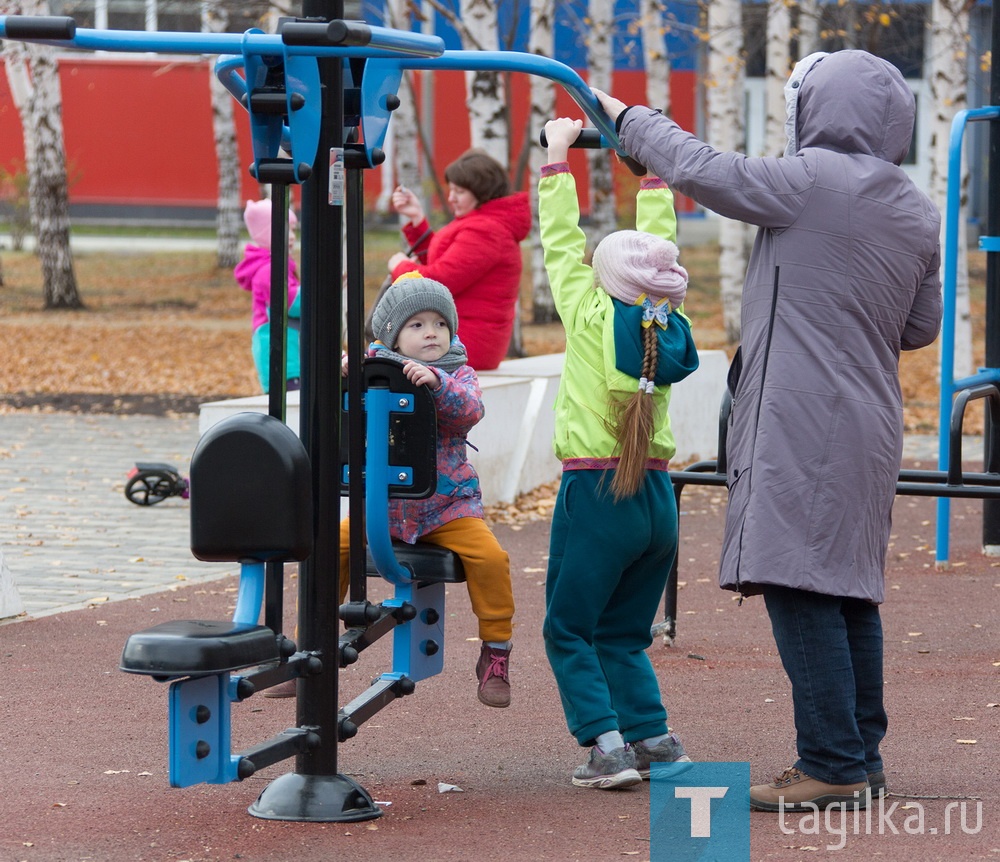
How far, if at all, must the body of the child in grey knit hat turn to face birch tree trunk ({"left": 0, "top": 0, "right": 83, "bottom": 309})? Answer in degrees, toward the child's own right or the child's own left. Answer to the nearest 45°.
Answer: approximately 180°

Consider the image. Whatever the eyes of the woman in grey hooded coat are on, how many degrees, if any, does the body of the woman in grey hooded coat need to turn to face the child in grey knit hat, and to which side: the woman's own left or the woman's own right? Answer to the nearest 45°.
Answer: approximately 45° to the woman's own left

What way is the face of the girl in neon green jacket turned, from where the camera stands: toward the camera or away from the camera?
away from the camera

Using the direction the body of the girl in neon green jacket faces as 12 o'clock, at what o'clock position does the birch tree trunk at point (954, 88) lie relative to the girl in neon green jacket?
The birch tree trunk is roughly at 2 o'clock from the girl in neon green jacket.

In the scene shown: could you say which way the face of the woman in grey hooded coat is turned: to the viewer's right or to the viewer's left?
to the viewer's left

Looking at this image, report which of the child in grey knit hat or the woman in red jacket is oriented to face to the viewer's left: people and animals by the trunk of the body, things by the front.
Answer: the woman in red jacket

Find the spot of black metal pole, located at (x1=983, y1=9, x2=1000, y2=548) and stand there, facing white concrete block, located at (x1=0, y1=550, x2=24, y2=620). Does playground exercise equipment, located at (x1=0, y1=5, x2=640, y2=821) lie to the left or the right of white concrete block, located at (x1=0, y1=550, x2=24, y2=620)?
left

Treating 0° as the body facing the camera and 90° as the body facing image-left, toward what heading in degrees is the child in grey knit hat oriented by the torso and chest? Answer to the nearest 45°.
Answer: approximately 0°

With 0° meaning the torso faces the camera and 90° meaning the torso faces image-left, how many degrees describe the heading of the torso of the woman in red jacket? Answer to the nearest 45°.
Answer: approximately 90°

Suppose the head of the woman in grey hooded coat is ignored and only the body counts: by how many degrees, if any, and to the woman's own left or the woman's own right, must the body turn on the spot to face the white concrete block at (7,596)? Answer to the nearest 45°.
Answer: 0° — they already face it

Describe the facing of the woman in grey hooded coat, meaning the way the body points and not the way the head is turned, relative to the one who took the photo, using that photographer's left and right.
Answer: facing away from the viewer and to the left of the viewer

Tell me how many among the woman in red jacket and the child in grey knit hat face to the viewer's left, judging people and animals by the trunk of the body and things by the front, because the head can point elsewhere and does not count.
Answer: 1

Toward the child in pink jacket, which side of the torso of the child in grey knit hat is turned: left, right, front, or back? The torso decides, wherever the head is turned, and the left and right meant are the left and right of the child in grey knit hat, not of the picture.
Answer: back
